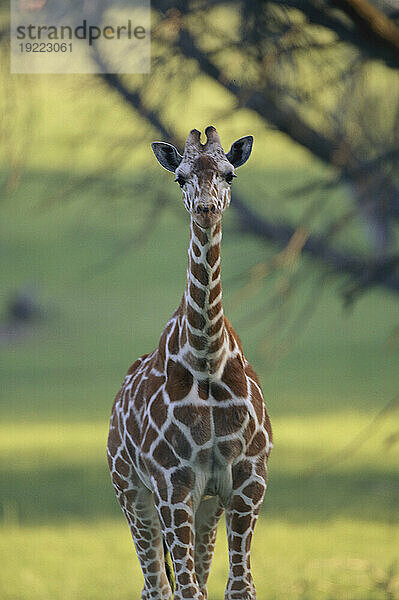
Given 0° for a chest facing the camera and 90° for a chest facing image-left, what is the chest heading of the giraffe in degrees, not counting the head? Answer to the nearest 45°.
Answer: approximately 0°
